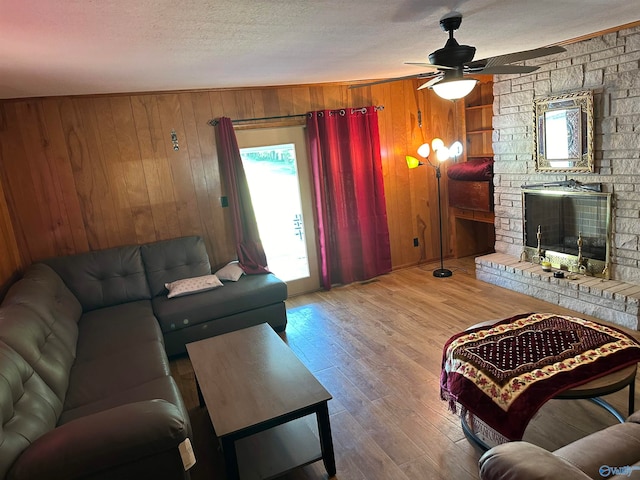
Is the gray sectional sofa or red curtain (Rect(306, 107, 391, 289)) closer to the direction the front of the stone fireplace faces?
the gray sectional sofa

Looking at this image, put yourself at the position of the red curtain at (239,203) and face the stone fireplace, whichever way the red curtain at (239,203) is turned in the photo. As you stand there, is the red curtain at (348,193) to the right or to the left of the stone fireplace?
left

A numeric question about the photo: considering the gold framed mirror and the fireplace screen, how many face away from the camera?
0

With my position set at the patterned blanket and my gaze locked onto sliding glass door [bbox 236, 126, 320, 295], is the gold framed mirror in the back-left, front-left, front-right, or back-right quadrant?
front-right

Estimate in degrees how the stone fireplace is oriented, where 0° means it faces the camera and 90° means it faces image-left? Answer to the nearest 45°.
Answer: approximately 45°

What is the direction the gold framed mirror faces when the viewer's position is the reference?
facing the viewer and to the left of the viewer

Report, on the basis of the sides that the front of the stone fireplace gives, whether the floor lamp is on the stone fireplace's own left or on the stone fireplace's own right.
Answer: on the stone fireplace's own right

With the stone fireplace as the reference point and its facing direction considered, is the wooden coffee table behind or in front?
in front

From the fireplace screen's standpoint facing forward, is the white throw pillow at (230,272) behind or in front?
in front

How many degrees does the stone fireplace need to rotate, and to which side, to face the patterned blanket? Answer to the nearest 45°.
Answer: approximately 45° to its left

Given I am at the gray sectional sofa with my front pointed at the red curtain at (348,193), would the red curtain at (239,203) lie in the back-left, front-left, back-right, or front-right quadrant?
front-left

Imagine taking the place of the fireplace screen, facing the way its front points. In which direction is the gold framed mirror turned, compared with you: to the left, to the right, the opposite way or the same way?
the same way
